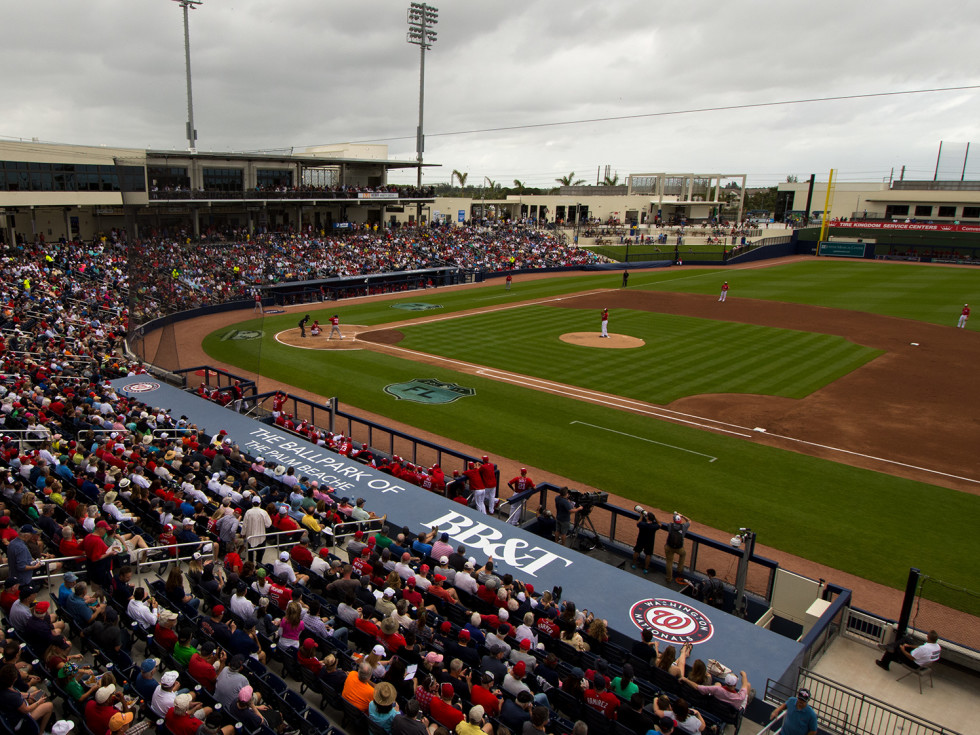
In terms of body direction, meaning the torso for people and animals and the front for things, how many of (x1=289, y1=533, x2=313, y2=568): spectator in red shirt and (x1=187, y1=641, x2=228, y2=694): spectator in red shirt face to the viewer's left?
0

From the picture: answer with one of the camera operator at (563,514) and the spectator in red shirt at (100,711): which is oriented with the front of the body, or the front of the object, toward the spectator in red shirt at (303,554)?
the spectator in red shirt at (100,711)

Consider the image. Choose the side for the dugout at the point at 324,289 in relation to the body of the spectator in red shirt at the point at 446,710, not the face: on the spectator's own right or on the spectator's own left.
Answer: on the spectator's own left

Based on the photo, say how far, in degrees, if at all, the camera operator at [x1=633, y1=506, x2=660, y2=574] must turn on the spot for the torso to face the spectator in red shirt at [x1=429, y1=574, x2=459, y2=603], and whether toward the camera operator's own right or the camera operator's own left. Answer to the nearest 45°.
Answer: approximately 90° to the camera operator's own left

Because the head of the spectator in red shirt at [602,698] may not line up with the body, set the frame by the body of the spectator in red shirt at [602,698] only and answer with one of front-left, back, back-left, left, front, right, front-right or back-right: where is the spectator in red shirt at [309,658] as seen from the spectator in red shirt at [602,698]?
back-left

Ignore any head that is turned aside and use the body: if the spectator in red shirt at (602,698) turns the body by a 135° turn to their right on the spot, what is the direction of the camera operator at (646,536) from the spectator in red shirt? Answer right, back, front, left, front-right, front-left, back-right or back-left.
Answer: back

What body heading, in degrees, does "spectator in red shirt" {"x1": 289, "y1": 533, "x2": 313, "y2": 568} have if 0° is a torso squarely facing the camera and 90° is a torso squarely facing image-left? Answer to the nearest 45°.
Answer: approximately 225°

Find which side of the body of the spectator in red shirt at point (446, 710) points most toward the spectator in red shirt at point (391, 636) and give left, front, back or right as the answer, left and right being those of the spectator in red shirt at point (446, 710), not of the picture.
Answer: left

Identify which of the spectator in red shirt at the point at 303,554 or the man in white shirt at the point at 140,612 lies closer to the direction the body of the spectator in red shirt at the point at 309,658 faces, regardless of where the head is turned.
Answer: the spectator in red shirt

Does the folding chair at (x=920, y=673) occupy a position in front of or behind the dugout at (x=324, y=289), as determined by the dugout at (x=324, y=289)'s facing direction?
in front

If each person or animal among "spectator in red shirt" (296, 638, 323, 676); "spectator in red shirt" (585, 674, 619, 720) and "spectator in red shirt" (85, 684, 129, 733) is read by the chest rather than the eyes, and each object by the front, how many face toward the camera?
0

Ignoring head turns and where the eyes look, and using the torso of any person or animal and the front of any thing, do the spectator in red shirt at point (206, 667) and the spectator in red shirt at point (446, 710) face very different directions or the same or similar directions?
same or similar directions

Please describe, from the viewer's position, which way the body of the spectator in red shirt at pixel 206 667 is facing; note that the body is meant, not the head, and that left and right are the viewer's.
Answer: facing away from the viewer and to the right of the viewer

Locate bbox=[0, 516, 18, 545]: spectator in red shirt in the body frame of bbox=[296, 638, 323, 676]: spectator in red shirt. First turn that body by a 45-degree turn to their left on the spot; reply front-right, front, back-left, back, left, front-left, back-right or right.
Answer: front-left

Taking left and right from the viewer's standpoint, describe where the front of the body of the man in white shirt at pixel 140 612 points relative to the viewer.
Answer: facing away from the viewer and to the right of the viewer

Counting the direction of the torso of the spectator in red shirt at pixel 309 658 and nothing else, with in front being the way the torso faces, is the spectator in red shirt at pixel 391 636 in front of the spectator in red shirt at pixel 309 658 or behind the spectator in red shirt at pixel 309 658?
in front

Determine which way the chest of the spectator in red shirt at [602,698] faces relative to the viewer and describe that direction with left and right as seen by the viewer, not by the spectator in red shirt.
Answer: facing away from the viewer and to the right of the viewer

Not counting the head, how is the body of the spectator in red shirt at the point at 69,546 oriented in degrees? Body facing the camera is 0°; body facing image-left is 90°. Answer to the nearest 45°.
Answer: approximately 225°
